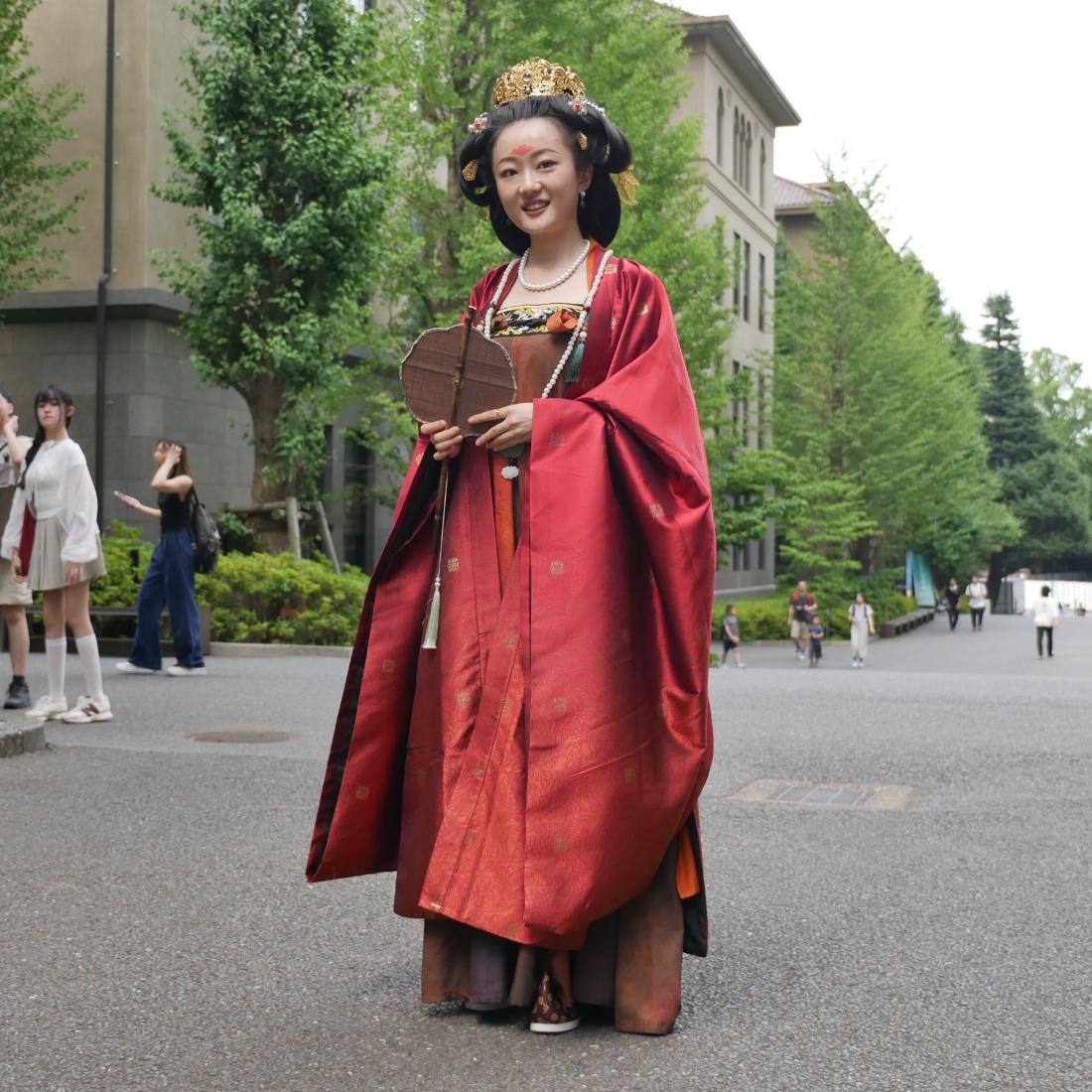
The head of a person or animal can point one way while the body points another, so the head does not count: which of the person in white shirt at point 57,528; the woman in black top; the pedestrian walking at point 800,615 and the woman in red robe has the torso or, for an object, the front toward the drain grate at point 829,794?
the pedestrian walking

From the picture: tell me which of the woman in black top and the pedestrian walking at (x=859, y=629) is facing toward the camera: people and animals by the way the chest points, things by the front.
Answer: the pedestrian walking

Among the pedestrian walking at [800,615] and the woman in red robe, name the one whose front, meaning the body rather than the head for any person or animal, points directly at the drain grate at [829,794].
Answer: the pedestrian walking

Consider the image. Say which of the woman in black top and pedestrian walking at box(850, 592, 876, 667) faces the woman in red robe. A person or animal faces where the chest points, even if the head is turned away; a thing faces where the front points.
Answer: the pedestrian walking

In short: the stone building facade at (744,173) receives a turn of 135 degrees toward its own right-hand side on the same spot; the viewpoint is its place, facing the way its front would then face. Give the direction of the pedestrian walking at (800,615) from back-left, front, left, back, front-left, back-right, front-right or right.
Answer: left

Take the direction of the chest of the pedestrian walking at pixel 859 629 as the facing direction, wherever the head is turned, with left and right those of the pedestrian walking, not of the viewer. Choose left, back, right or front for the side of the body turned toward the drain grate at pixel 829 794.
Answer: front

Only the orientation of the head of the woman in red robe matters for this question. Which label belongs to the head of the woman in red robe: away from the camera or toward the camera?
toward the camera

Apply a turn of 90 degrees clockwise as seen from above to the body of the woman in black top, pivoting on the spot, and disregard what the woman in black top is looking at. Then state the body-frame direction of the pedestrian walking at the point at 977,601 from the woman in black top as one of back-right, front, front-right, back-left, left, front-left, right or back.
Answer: front-right

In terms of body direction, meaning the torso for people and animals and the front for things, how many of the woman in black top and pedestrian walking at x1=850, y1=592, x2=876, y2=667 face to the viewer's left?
1

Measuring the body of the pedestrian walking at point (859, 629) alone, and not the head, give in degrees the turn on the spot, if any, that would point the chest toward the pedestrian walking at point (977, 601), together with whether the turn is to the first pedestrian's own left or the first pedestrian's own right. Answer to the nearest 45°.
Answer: approximately 180°

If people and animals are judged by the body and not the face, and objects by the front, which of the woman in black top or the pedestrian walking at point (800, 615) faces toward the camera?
the pedestrian walking

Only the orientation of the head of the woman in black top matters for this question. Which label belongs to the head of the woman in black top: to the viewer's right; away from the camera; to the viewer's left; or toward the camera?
to the viewer's left

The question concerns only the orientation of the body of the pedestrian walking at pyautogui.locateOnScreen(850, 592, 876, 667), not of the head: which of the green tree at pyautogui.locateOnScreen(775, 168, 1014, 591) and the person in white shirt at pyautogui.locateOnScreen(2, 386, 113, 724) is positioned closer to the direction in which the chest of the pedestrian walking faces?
the person in white shirt

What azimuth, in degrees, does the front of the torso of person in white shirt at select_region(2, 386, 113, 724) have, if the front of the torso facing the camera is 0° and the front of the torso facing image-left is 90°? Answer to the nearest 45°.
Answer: approximately 45°

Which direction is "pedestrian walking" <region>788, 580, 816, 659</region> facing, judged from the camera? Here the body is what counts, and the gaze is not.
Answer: toward the camera
